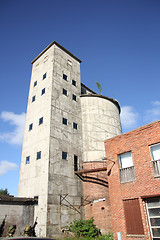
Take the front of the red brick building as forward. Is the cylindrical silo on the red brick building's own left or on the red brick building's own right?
on the red brick building's own right

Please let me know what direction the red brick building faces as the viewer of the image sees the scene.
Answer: facing the viewer and to the left of the viewer

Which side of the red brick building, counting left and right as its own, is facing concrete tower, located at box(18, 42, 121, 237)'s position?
right

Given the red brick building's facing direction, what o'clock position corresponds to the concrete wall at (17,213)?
The concrete wall is roughly at 2 o'clock from the red brick building.

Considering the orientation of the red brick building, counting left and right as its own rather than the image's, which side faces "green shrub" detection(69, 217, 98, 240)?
right
